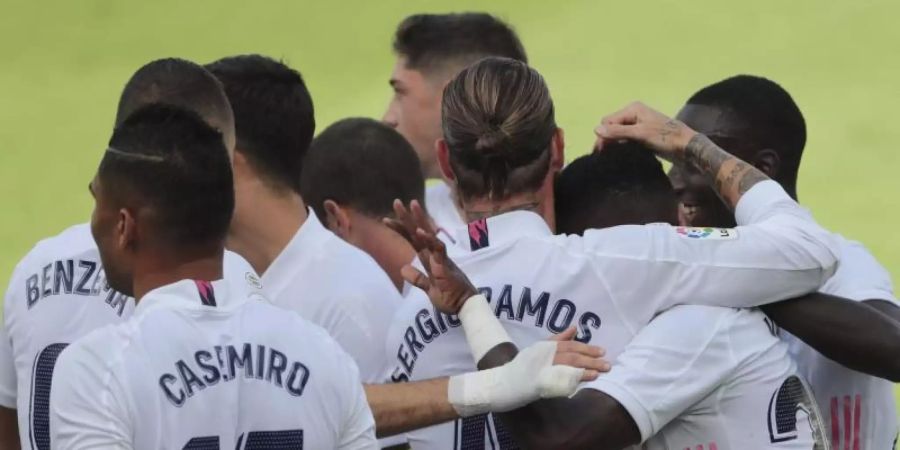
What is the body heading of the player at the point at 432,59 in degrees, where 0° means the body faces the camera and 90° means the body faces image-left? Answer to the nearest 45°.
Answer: approximately 90°

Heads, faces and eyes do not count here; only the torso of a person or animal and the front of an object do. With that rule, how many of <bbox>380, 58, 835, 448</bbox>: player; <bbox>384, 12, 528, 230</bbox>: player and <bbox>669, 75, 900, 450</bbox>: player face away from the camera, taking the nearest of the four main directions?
1

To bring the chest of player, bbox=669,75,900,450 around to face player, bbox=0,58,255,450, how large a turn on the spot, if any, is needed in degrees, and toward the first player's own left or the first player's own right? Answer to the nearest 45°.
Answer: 0° — they already face them

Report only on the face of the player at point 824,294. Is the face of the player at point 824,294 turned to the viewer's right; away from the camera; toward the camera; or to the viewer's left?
to the viewer's left

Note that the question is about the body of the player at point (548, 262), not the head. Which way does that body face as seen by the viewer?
away from the camera

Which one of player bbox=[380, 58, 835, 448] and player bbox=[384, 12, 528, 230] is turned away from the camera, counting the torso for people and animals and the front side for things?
player bbox=[380, 58, 835, 448]

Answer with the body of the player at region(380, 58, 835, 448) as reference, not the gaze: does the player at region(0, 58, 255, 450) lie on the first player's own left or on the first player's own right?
on the first player's own left

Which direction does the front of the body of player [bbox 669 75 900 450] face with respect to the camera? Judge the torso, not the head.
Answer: to the viewer's left

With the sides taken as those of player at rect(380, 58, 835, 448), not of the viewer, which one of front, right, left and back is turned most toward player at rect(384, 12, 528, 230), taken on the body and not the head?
front
